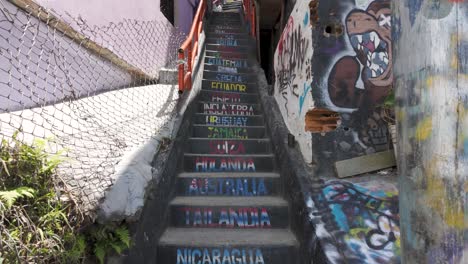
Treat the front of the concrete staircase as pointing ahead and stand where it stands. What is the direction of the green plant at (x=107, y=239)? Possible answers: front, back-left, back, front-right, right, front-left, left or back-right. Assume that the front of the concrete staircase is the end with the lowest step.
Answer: front-right

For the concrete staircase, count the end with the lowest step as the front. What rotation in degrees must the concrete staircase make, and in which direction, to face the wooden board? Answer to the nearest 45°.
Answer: approximately 90° to its left

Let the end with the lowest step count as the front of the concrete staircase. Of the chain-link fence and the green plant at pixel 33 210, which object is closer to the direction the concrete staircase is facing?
the green plant

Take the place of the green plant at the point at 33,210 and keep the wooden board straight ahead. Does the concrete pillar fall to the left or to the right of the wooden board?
right

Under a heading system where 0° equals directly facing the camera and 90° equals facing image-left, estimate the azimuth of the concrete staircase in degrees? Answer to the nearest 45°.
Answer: approximately 0°

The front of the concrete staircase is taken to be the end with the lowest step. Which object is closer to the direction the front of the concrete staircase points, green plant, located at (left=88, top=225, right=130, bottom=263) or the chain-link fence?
the green plant

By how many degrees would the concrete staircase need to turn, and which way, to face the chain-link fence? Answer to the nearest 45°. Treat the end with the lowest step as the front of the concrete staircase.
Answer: approximately 90° to its right

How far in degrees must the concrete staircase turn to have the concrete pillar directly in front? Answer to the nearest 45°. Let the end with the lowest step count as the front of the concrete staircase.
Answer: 0° — it already faces it

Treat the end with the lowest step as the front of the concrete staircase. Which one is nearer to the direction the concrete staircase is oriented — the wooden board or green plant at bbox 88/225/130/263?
the green plant

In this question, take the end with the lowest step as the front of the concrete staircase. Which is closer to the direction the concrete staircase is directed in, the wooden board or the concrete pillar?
the concrete pillar

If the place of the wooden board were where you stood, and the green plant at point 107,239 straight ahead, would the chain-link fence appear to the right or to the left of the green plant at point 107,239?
right
